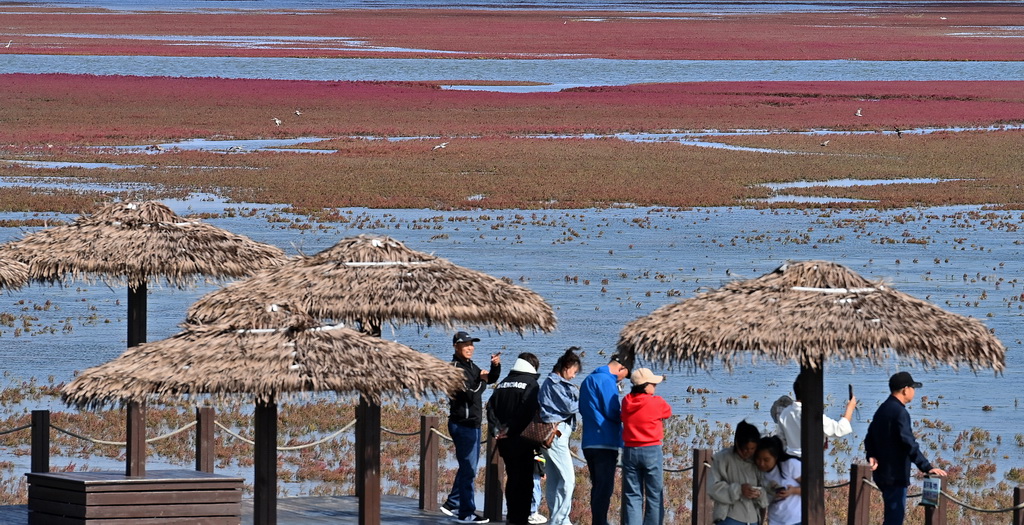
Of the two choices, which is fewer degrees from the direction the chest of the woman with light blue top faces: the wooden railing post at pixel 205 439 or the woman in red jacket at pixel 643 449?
the woman in red jacket

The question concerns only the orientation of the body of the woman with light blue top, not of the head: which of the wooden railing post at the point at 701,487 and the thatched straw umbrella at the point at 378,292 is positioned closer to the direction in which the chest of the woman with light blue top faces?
the wooden railing post

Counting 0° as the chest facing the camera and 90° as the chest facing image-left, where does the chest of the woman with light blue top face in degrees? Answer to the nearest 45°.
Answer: approximately 270°

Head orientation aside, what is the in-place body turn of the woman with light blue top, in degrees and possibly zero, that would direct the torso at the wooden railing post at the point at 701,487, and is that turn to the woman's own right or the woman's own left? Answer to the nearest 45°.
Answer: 0° — they already face it

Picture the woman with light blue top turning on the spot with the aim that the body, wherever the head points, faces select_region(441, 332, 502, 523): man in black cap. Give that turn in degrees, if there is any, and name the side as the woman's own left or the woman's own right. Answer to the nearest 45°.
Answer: approximately 135° to the woman's own left

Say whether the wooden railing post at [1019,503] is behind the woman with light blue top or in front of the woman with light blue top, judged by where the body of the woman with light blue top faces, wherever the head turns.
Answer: in front

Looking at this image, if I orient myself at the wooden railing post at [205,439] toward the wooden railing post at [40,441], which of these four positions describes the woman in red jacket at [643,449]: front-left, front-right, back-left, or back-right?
back-left
